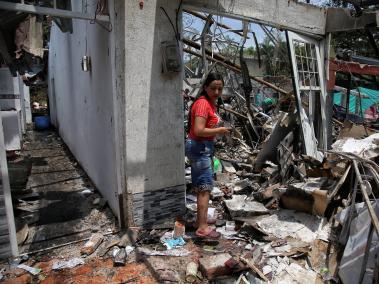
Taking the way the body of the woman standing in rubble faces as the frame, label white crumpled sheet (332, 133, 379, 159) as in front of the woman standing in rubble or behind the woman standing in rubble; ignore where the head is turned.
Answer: in front

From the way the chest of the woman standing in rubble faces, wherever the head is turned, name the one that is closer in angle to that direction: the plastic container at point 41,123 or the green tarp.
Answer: the green tarp

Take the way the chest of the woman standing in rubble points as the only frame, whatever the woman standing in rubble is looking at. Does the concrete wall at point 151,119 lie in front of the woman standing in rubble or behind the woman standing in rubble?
behind

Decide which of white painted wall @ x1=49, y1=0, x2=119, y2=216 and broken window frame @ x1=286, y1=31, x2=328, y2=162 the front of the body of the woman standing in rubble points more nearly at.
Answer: the broken window frame

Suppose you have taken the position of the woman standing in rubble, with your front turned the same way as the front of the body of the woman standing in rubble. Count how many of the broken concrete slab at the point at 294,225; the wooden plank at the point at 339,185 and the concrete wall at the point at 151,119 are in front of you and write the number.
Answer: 2

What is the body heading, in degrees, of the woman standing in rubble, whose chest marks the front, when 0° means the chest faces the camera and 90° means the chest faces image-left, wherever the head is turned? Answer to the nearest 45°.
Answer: approximately 270°

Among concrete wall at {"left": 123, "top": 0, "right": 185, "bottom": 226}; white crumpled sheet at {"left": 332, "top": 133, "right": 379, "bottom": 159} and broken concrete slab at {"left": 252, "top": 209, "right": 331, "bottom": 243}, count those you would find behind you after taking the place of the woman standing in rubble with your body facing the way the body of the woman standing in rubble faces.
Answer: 1

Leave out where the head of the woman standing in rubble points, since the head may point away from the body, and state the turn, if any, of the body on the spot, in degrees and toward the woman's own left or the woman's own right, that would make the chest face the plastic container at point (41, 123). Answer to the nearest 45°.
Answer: approximately 135° to the woman's own left

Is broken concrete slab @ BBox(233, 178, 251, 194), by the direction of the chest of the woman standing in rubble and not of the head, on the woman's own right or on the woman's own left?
on the woman's own left

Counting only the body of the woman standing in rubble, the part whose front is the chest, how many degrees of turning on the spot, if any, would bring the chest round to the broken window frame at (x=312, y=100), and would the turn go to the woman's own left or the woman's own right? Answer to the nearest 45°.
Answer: approximately 45° to the woman's own left

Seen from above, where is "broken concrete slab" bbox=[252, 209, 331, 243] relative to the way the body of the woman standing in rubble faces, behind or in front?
in front

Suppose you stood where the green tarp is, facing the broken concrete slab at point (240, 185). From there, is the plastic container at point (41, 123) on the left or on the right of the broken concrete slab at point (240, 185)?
right
